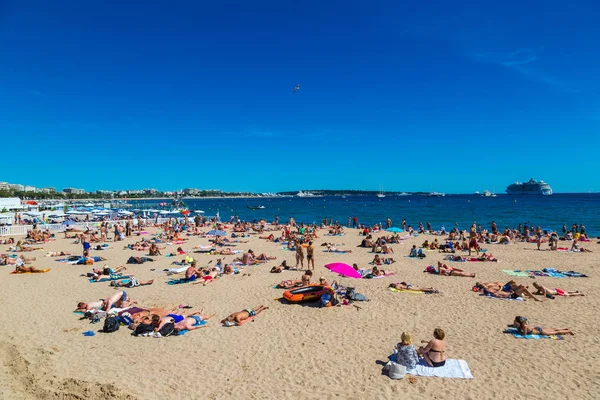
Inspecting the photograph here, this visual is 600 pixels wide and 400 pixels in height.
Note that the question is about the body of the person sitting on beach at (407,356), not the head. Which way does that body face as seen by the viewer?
away from the camera

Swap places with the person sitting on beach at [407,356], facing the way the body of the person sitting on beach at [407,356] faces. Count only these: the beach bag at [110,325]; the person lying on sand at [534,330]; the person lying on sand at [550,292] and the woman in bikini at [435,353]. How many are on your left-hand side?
1

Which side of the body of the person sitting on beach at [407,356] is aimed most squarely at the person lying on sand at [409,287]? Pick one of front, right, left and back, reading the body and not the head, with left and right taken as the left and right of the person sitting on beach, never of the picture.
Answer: front

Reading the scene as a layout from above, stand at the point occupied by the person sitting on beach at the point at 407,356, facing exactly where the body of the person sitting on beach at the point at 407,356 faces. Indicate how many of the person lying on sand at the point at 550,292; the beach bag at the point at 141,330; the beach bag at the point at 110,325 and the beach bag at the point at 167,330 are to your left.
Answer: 3

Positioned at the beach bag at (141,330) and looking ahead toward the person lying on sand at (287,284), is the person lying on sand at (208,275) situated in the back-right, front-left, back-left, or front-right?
front-left

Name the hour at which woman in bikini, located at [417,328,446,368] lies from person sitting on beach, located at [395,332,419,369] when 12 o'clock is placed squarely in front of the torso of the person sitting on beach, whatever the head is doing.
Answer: The woman in bikini is roughly at 2 o'clock from the person sitting on beach.

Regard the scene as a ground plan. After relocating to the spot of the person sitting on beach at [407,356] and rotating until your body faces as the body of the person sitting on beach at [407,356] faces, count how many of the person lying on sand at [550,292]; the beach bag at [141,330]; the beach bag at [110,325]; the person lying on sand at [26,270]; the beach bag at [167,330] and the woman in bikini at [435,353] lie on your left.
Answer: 4

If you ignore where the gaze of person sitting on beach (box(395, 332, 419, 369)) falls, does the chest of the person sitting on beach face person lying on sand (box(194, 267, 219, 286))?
no

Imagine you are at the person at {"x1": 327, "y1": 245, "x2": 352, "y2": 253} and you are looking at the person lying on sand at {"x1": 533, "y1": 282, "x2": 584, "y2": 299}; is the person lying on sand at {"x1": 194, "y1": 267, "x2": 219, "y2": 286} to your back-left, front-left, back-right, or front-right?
front-right

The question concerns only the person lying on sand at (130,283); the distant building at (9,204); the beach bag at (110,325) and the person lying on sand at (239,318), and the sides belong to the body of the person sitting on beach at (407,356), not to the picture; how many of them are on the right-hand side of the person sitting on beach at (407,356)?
0

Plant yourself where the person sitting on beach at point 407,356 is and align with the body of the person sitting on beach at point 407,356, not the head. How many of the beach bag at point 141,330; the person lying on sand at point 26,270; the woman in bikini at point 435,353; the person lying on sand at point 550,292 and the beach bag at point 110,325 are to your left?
3

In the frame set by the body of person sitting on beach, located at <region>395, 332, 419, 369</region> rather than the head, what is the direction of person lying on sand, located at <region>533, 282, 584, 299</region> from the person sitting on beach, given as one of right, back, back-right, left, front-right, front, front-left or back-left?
front-right

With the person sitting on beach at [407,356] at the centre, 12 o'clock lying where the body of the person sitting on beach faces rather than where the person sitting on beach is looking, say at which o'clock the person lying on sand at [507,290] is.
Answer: The person lying on sand is roughly at 1 o'clock from the person sitting on beach.

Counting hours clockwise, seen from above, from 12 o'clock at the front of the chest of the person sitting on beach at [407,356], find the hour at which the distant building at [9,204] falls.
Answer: The distant building is roughly at 10 o'clock from the person sitting on beach.

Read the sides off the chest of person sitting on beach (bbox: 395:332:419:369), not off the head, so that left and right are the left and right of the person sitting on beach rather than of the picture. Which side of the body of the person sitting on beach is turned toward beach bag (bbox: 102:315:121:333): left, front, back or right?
left

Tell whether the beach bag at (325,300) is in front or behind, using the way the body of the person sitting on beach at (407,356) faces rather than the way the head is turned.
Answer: in front

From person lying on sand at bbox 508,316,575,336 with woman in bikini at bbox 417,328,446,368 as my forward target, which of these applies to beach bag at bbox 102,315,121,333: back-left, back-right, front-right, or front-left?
front-right

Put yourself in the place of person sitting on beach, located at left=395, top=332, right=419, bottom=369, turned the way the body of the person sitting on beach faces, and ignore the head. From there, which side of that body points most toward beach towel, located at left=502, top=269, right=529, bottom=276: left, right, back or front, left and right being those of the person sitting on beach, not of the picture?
front

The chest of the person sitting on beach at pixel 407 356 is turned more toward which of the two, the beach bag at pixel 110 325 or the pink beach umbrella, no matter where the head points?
the pink beach umbrella
